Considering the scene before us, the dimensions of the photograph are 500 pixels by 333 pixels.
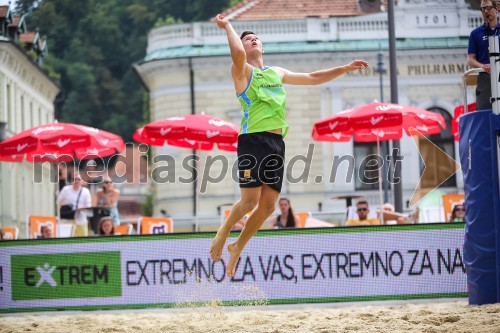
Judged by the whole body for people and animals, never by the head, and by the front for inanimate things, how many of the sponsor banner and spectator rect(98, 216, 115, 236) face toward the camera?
2

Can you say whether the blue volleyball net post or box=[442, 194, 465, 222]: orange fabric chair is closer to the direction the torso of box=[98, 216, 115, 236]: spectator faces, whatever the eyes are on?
the blue volleyball net post

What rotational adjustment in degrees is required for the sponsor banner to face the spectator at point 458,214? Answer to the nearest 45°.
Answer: approximately 135° to its left

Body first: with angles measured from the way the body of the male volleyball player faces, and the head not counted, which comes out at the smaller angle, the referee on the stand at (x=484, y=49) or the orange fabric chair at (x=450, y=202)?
the referee on the stand

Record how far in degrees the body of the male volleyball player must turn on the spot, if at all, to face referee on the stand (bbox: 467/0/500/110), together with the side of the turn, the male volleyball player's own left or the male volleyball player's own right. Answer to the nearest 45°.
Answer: approximately 90° to the male volleyball player's own left

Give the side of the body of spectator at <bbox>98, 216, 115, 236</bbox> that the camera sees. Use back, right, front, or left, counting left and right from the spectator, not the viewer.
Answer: front

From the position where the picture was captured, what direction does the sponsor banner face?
facing the viewer

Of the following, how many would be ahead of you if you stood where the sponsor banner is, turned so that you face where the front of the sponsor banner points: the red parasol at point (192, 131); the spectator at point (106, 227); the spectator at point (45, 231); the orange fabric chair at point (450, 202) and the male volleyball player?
1

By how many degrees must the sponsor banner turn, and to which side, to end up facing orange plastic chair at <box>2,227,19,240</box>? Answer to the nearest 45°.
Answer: approximately 135° to its right

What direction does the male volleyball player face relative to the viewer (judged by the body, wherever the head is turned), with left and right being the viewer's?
facing the viewer and to the right of the viewer

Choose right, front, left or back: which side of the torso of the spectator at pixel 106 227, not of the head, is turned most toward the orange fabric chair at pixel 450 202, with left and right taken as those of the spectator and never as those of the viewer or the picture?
left
